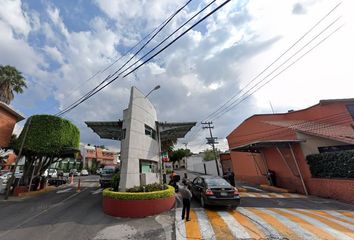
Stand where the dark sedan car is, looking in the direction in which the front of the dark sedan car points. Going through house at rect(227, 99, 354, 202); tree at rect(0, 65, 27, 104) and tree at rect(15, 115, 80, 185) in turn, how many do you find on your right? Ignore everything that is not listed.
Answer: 1

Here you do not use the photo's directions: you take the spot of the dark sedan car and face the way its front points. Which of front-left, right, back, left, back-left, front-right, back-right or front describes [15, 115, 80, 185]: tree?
front-left

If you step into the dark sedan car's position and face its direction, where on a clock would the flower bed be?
The flower bed is roughly at 10 o'clock from the dark sedan car.

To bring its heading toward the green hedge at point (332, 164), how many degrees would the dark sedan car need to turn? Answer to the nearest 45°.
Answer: approximately 90° to its right

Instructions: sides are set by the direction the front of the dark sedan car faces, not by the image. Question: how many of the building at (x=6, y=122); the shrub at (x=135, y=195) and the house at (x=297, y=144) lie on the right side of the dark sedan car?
1

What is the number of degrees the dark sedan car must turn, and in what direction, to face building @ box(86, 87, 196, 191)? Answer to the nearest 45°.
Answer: approximately 45° to its left

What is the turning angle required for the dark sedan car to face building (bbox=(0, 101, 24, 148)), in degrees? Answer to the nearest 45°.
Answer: approximately 45° to its left

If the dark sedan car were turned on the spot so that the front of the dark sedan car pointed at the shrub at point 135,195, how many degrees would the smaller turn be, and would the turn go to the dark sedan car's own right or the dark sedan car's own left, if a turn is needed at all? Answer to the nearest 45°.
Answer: approximately 45° to the dark sedan car's own left

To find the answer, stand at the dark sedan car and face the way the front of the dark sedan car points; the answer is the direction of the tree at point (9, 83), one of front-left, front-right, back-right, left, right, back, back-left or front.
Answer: front-left
